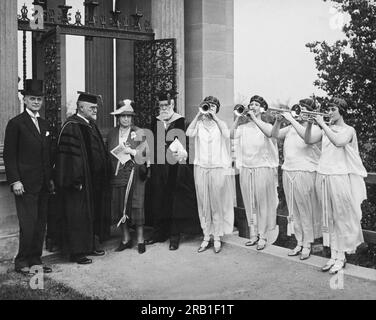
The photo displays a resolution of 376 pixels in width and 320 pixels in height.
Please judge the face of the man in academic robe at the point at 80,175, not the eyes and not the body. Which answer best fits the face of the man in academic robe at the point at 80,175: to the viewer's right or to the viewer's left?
to the viewer's right

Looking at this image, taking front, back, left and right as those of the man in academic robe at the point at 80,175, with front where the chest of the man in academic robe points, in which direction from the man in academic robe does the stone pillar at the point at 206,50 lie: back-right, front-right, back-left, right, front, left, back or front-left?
left

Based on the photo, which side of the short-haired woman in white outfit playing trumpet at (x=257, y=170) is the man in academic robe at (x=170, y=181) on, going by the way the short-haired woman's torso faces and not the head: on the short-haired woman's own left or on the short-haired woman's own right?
on the short-haired woman's own right

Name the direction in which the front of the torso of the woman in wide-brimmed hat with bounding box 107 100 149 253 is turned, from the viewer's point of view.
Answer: toward the camera

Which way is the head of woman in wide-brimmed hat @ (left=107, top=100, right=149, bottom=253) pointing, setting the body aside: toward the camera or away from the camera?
toward the camera

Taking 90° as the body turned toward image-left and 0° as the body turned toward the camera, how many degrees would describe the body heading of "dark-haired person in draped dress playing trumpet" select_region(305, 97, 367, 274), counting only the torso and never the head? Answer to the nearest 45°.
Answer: approximately 45°

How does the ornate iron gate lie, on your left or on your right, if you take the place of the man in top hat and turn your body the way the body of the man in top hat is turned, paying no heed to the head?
on your left

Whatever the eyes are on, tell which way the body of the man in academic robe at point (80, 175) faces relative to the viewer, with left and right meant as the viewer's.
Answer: facing the viewer and to the right of the viewer

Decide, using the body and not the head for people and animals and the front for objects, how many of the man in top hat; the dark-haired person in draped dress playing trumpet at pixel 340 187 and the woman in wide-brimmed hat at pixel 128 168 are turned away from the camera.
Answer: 0

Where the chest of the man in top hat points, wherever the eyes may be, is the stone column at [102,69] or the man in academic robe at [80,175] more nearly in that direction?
the man in academic robe

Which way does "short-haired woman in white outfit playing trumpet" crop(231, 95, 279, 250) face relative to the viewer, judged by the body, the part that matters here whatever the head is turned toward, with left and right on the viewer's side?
facing the viewer and to the left of the viewer

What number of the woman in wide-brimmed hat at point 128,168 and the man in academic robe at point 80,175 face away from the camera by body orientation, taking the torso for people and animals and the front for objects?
0

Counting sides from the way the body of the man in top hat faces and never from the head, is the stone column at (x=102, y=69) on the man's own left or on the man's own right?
on the man's own left

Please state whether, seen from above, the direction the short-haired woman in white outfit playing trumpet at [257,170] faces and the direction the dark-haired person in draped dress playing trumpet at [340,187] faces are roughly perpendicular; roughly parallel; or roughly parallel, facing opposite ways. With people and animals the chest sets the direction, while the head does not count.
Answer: roughly parallel
